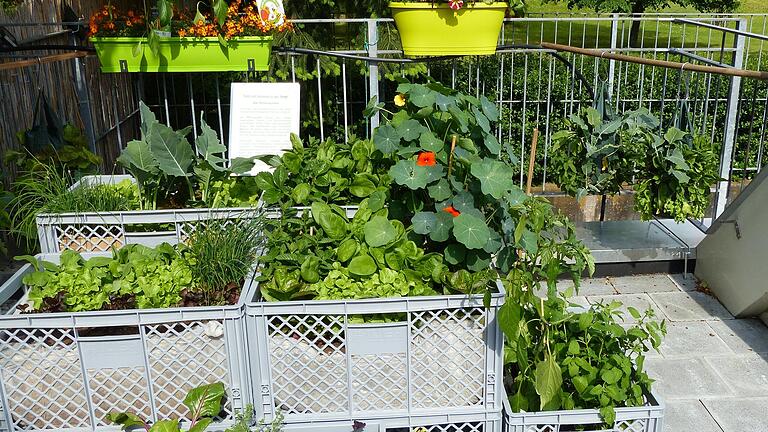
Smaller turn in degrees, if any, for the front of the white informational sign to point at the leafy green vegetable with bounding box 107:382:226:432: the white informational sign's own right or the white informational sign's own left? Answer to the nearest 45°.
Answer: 0° — it already faces it

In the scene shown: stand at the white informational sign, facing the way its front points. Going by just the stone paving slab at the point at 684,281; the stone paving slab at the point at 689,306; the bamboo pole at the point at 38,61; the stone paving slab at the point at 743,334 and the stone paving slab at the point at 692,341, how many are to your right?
1

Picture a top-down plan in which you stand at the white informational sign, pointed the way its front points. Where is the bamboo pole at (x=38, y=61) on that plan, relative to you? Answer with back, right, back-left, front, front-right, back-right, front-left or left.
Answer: right

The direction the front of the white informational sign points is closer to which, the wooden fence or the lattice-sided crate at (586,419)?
the lattice-sided crate

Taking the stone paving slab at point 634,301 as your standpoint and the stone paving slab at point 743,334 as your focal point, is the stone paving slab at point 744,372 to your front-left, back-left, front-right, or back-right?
front-right

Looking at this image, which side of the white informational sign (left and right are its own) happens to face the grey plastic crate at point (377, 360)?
front

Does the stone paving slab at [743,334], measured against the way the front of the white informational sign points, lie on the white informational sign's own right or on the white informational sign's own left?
on the white informational sign's own left

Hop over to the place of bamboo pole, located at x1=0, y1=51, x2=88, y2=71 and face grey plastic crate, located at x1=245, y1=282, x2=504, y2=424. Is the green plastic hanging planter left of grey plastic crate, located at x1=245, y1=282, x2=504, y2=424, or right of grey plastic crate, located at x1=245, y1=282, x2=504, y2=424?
left

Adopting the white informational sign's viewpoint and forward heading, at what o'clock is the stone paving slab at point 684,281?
The stone paving slab is roughly at 9 o'clock from the white informational sign.

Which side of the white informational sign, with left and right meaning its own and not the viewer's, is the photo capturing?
front

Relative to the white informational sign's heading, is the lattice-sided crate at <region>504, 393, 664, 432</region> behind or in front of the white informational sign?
in front

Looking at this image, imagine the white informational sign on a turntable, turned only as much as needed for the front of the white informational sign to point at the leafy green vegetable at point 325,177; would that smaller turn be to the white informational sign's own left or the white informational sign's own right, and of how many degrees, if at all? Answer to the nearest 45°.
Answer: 0° — it already faces it

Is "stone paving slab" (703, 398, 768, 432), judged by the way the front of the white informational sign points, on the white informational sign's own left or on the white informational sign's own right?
on the white informational sign's own left

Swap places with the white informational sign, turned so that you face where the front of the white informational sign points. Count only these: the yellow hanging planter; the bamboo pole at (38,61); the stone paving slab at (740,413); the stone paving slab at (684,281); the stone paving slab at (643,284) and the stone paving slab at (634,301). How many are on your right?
1

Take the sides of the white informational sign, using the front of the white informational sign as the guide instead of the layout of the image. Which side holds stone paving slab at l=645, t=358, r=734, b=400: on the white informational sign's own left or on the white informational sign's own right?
on the white informational sign's own left

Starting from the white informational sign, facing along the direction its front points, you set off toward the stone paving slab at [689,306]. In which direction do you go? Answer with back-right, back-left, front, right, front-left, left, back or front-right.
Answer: left

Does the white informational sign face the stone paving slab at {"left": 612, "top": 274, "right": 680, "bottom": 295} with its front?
no

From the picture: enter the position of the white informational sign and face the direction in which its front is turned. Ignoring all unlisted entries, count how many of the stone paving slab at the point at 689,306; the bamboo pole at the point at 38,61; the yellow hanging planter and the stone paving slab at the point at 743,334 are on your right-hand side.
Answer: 1
